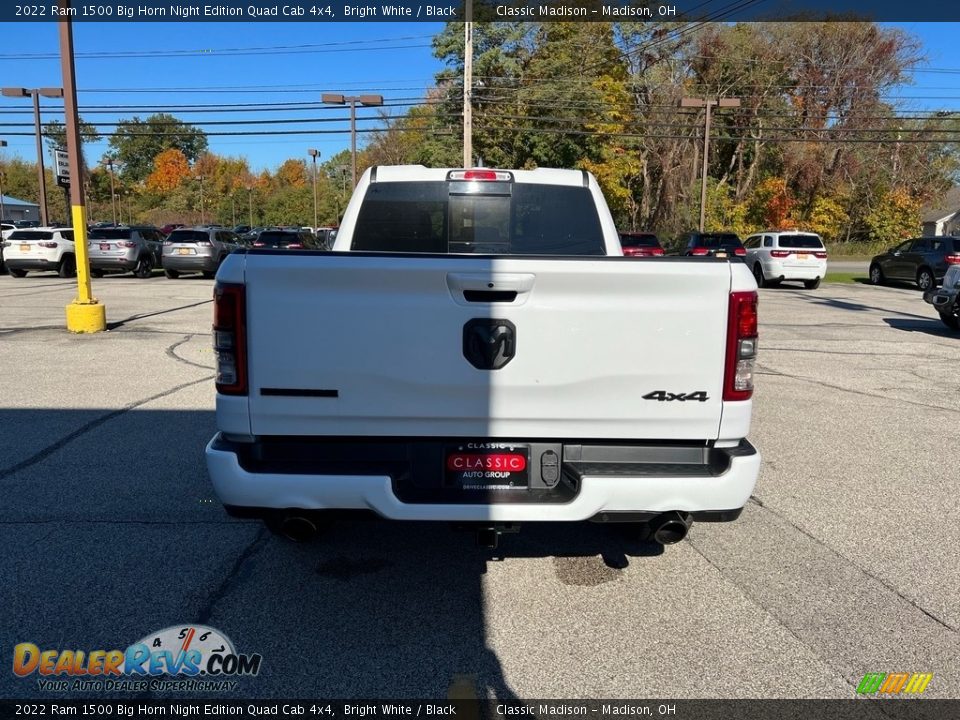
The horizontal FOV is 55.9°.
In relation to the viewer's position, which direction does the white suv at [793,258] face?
facing away from the viewer and to the left of the viewer

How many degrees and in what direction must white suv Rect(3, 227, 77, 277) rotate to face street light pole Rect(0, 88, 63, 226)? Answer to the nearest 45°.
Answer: approximately 45° to its left

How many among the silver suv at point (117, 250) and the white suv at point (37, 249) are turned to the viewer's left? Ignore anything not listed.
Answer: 0

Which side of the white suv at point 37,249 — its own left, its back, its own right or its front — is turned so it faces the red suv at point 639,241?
right

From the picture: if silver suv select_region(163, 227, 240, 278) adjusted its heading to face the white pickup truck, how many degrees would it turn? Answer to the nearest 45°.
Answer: approximately 135° to its right

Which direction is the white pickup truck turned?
away from the camera

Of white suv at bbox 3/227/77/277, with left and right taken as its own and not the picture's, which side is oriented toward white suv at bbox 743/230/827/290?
right

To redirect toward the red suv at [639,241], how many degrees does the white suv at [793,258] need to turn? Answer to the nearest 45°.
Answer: approximately 45° to its left

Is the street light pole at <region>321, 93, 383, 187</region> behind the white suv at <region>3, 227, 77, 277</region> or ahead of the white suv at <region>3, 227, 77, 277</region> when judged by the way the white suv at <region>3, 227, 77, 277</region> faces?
ahead

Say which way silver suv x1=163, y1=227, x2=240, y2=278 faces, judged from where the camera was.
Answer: facing away from the viewer and to the right of the viewer

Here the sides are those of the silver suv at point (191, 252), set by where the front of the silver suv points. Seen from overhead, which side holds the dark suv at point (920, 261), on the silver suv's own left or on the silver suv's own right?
on the silver suv's own right
